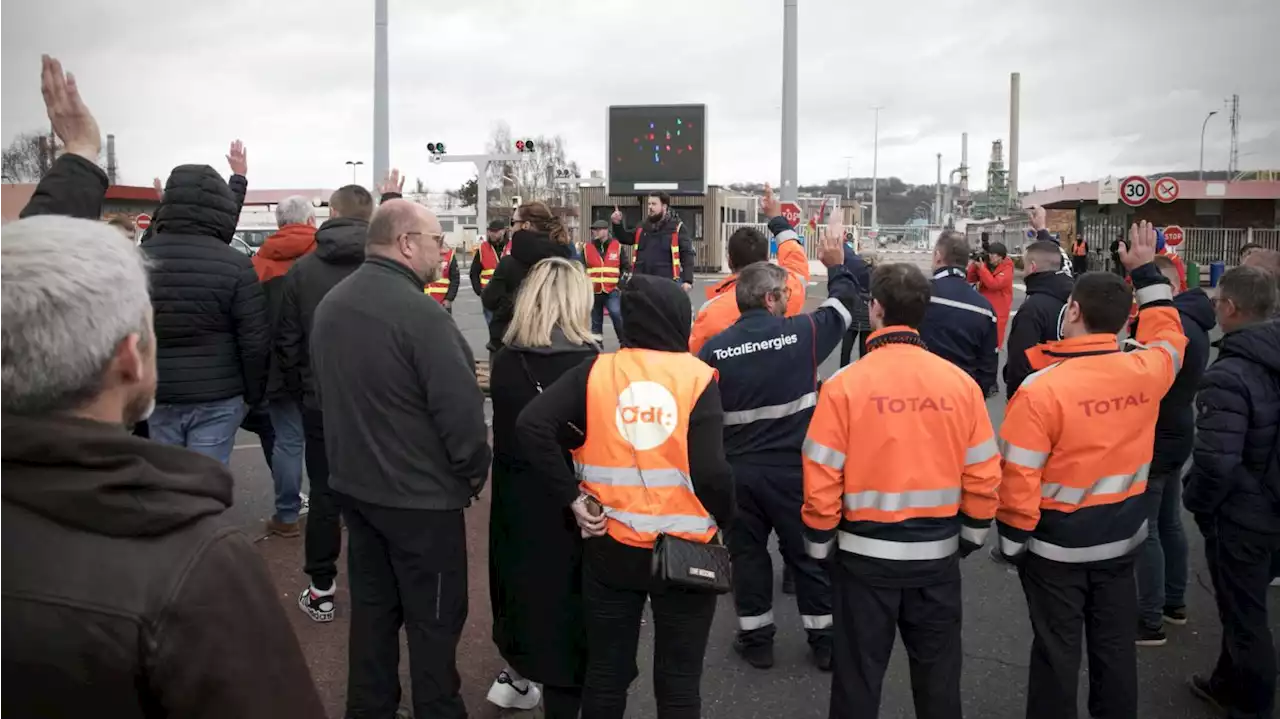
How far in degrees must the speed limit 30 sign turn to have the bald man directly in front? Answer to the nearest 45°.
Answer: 0° — it already faces them

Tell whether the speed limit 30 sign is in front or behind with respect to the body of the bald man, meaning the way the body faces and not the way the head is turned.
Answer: in front

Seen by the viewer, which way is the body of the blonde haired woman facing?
away from the camera

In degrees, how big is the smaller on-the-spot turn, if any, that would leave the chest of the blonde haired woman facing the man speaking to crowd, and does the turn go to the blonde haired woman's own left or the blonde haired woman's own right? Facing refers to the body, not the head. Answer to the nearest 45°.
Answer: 0° — they already face them

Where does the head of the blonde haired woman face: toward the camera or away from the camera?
away from the camera

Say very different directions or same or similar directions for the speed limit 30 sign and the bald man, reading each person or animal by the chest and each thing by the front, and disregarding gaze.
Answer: very different directions

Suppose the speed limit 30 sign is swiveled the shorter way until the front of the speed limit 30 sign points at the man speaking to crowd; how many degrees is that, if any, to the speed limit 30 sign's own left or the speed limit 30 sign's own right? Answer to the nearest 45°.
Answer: approximately 45° to the speed limit 30 sign's own right

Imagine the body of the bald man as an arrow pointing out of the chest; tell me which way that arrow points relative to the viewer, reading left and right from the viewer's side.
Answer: facing away from the viewer and to the right of the viewer

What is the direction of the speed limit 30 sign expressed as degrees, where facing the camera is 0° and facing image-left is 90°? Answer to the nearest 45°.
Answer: approximately 0°

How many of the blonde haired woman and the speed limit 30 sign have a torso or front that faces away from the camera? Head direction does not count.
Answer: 1

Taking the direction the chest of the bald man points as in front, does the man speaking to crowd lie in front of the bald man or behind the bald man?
in front
